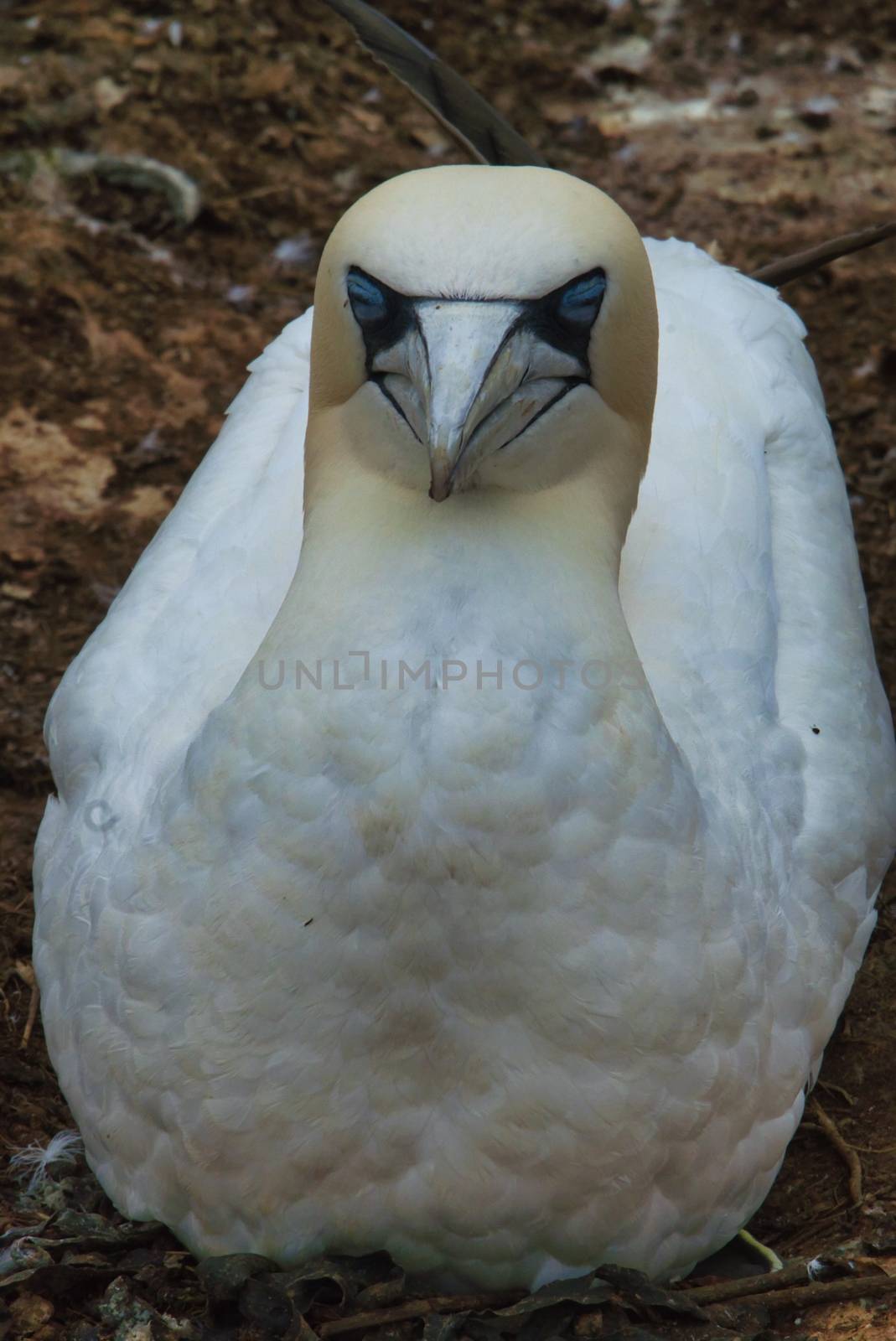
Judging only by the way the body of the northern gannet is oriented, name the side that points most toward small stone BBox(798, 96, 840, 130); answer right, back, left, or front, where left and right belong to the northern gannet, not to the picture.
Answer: back

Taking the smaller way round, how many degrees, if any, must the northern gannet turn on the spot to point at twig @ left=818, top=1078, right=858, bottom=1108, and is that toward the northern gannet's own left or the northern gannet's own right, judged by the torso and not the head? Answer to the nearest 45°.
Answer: approximately 135° to the northern gannet's own left

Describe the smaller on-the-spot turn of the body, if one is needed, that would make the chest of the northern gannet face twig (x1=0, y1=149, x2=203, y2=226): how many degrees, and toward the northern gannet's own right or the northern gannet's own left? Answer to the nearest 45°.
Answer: approximately 180°

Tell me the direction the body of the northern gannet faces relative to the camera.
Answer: toward the camera
